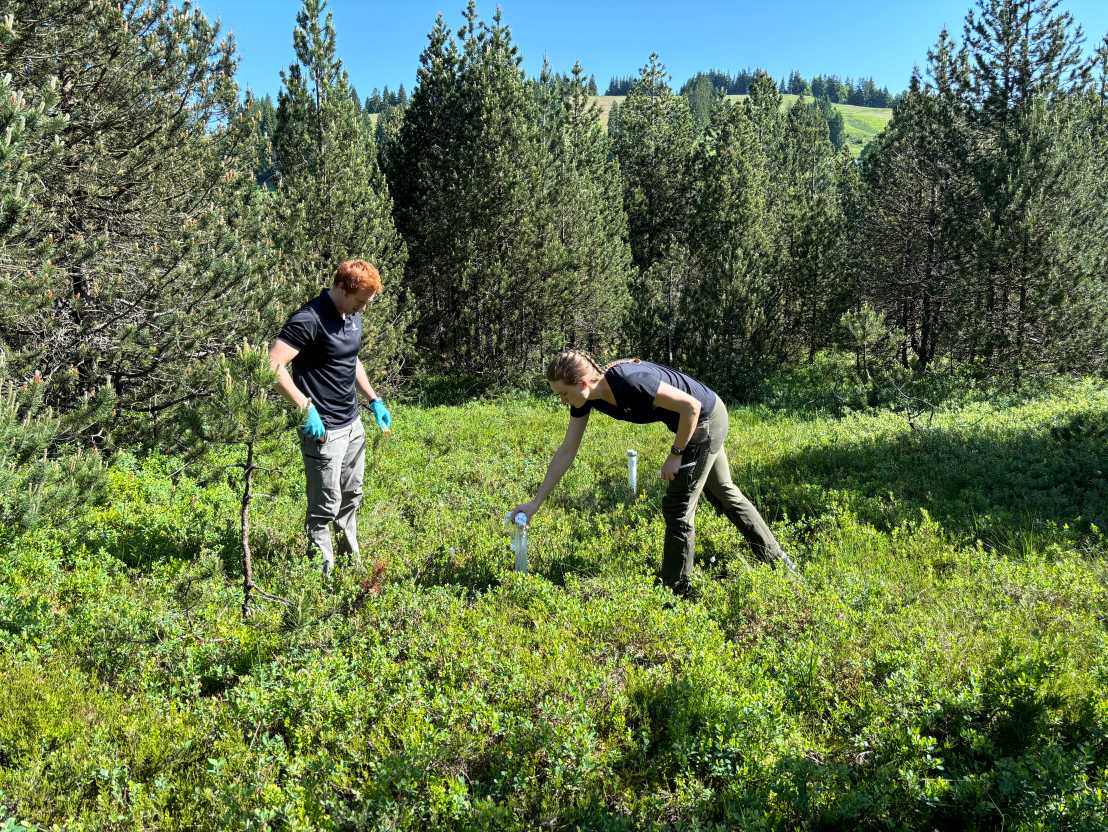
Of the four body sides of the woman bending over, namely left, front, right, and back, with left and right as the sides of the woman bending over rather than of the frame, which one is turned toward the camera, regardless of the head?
left

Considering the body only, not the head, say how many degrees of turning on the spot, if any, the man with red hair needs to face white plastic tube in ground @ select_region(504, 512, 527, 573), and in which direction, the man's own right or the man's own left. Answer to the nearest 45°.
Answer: approximately 45° to the man's own left

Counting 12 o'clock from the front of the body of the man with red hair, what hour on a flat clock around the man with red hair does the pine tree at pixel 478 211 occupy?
The pine tree is roughly at 8 o'clock from the man with red hair.

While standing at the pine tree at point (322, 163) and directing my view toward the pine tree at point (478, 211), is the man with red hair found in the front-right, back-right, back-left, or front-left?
back-right

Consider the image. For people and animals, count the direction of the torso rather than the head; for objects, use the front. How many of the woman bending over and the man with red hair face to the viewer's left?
1

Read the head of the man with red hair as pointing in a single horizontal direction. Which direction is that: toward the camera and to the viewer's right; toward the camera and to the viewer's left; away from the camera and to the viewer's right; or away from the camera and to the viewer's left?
toward the camera and to the viewer's right

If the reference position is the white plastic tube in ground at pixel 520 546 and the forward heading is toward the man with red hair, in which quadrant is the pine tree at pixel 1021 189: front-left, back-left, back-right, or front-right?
back-right

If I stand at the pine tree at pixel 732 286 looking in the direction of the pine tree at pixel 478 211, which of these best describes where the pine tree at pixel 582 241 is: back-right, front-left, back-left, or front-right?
front-right

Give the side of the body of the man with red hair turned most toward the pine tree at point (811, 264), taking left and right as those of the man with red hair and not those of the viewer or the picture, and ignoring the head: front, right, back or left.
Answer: left

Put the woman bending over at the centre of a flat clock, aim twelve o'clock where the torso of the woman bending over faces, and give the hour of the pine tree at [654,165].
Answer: The pine tree is roughly at 3 o'clock from the woman bending over.

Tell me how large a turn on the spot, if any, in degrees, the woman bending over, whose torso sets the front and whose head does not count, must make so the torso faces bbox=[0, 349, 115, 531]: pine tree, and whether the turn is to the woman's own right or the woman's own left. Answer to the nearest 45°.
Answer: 0° — they already face it

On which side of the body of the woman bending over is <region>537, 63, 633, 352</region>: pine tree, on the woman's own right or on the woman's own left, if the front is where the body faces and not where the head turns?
on the woman's own right
